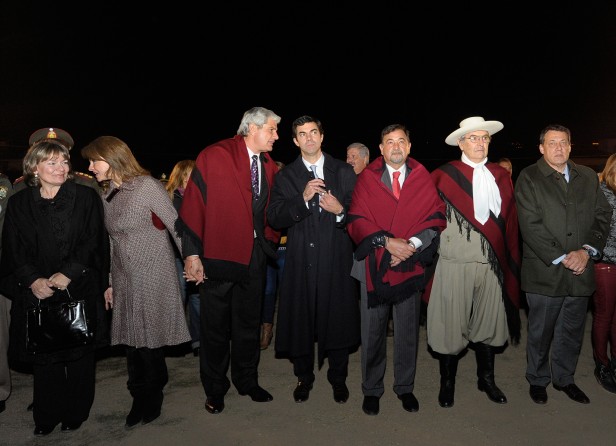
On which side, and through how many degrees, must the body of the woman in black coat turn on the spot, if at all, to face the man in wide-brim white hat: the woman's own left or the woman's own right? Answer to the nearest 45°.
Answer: approximately 90° to the woman's own left

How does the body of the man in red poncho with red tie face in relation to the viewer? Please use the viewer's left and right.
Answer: facing the viewer

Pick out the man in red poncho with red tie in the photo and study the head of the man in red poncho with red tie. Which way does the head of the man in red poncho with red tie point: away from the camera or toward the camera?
toward the camera

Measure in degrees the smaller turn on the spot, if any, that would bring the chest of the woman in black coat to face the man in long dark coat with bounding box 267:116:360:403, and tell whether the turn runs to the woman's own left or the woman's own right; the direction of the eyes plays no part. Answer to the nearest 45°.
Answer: approximately 90° to the woman's own left

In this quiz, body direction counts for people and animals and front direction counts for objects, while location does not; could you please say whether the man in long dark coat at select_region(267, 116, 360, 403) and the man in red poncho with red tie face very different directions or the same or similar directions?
same or similar directions

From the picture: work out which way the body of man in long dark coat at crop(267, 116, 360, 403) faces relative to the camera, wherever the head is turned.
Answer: toward the camera

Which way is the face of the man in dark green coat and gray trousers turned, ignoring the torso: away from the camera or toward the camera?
toward the camera

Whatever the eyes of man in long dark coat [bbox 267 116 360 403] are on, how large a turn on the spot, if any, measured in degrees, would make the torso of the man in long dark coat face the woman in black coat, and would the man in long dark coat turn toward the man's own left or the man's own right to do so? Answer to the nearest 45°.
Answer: approximately 90° to the man's own right

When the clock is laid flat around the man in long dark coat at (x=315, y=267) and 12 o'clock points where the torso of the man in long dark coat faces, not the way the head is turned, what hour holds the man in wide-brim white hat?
The man in wide-brim white hat is roughly at 9 o'clock from the man in long dark coat.

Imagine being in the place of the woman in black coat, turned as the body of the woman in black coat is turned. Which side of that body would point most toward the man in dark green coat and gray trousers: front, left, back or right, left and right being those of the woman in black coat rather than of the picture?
left

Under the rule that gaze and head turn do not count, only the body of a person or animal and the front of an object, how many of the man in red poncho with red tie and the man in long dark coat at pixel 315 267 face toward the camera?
2

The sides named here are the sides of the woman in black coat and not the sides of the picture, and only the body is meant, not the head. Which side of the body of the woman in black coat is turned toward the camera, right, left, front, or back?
front

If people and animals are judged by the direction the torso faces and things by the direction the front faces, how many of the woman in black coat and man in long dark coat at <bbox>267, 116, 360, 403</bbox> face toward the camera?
2

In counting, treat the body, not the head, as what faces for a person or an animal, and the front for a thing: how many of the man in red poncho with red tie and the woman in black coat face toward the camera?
2
